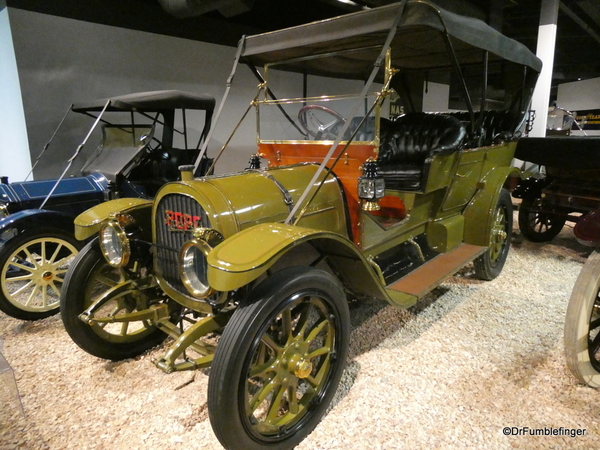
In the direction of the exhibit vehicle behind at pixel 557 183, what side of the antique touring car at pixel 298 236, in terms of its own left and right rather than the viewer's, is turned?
back

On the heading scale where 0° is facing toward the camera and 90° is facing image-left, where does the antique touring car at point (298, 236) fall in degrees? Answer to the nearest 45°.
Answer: approximately 45°

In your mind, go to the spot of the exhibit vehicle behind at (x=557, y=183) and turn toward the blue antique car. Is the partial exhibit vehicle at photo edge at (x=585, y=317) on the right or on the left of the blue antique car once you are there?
left

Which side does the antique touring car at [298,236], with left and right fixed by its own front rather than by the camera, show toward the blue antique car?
right

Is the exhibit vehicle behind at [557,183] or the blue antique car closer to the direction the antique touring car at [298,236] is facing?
the blue antique car
